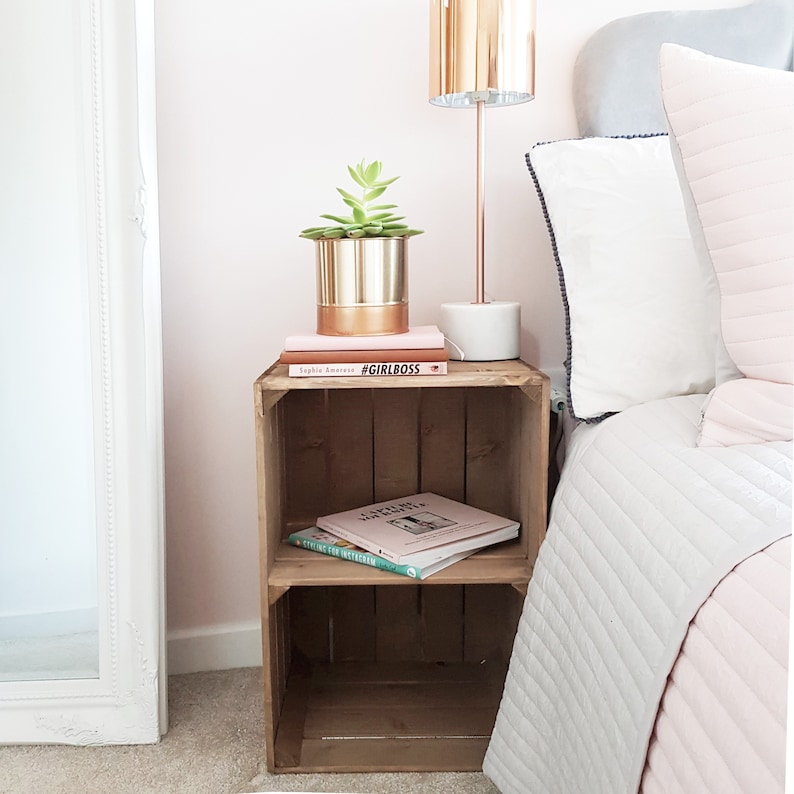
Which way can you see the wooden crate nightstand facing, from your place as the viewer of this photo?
facing the viewer

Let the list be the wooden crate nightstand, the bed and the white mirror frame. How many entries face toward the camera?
3

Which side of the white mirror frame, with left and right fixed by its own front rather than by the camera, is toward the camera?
front

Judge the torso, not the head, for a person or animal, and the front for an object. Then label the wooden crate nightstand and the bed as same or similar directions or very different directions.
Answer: same or similar directions

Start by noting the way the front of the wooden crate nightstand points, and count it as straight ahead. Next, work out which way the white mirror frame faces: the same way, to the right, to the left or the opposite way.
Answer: the same way

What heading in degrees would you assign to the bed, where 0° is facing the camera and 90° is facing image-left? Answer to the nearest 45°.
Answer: approximately 0°

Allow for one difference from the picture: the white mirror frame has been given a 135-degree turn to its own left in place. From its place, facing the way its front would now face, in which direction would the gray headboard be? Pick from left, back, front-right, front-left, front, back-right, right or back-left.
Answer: front-right

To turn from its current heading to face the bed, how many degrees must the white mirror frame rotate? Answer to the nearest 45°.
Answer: approximately 45° to its left
